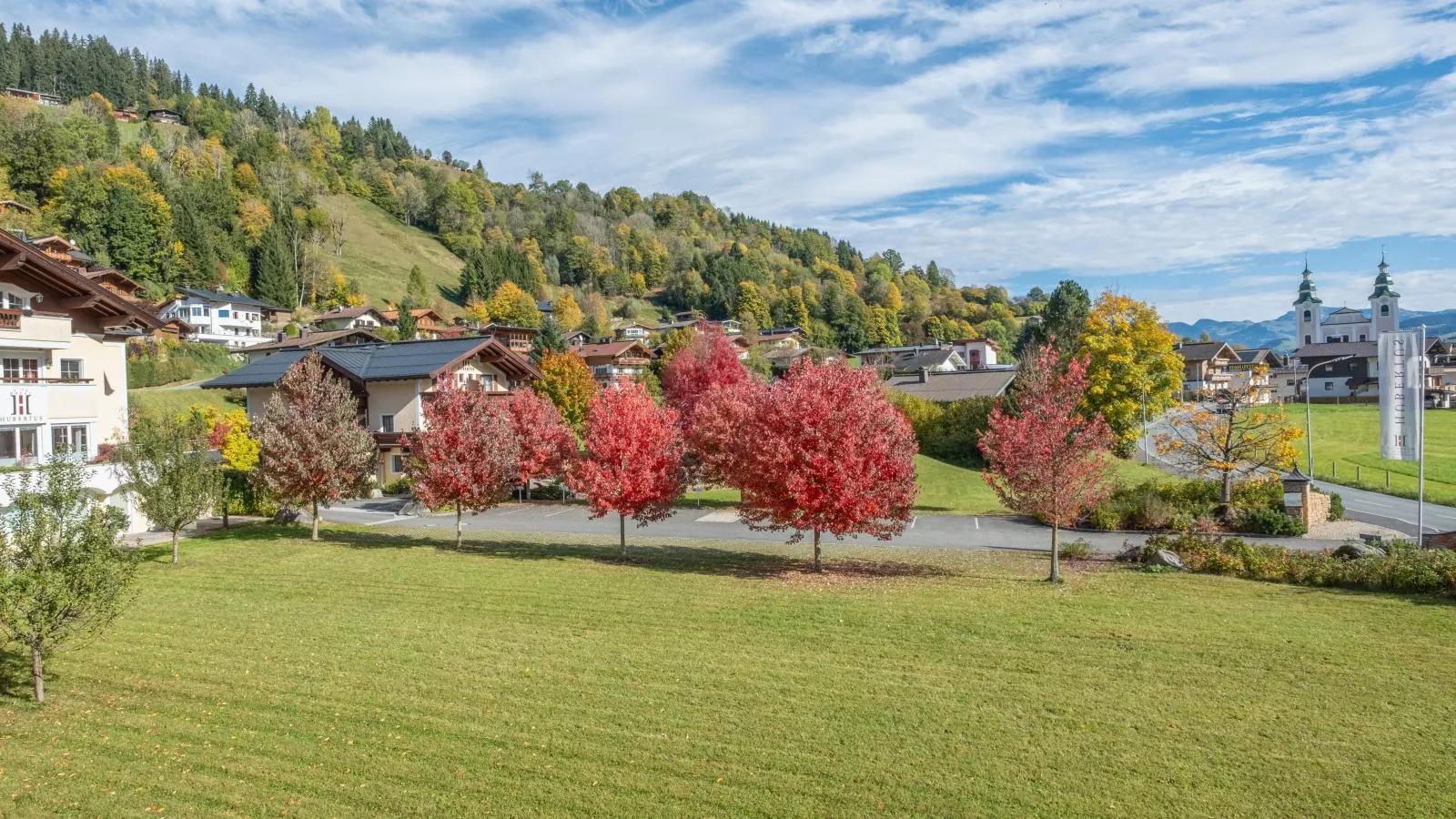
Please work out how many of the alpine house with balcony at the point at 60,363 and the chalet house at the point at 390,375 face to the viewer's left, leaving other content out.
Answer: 0

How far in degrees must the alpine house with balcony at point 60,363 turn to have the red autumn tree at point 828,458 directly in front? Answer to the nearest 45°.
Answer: approximately 45° to its left

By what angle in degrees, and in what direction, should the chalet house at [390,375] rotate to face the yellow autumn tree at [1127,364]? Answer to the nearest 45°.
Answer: approximately 45° to its left

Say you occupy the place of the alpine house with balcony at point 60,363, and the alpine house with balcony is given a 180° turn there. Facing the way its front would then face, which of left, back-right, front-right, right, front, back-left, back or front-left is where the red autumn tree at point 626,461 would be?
back-right

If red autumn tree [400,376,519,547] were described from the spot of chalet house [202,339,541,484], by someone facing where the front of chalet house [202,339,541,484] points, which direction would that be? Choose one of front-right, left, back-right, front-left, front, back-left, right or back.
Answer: front-right

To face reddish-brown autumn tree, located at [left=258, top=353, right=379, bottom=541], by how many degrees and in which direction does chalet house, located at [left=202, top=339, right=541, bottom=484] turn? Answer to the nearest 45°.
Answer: approximately 45° to its right

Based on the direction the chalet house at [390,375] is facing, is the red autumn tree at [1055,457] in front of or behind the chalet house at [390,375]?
in front

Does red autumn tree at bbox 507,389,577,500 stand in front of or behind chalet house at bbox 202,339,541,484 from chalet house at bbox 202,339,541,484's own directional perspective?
in front

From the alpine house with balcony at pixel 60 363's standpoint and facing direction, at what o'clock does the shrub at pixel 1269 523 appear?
The shrub is roughly at 10 o'clock from the alpine house with balcony.

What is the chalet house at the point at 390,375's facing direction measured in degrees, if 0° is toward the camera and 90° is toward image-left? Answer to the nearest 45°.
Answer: approximately 315°

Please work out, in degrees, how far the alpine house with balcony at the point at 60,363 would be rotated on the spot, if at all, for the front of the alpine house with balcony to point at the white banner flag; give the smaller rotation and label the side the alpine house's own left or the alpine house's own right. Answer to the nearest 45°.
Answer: approximately 45° to the alpine house's own left

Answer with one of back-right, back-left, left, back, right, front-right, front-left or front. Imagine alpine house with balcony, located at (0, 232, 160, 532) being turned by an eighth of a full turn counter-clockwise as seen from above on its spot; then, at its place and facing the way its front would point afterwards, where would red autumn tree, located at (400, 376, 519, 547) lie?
front
